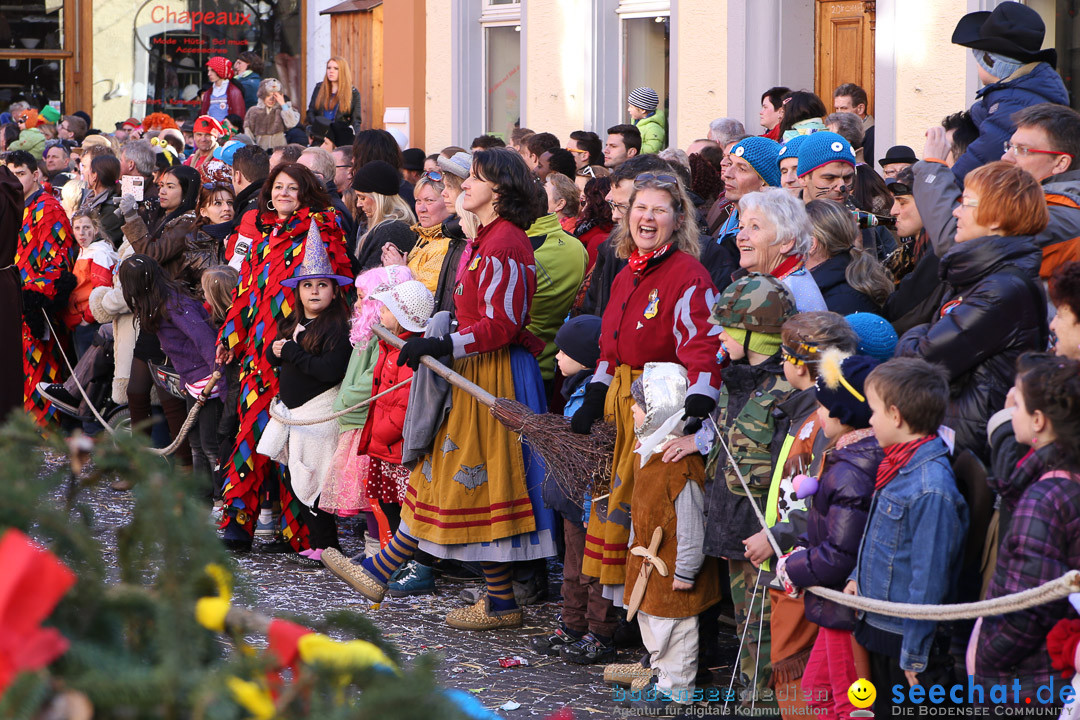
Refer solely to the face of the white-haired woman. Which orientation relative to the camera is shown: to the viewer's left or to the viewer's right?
to the viewer's left

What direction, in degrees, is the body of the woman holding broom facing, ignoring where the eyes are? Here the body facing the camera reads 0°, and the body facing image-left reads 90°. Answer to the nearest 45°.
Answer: approximately 90°

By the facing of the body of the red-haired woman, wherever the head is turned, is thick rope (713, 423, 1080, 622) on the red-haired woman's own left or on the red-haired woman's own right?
on the red-haired woman's own left

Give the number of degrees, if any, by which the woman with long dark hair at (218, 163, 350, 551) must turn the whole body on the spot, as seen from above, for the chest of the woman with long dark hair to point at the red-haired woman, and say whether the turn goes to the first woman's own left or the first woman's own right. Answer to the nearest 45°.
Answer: approximately 45° to the first woman's own left
